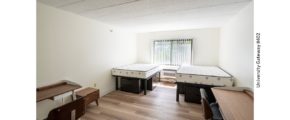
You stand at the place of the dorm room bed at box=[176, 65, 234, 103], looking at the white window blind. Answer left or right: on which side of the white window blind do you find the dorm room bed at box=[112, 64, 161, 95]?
left

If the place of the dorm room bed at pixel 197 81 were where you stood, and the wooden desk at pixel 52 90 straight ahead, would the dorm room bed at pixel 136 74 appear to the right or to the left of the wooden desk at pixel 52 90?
right

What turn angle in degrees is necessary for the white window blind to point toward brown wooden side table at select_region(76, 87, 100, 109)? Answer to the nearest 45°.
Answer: approximately 45° to its right

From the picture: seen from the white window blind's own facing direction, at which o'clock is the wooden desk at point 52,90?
The wooden desk is roughly at 1 o'clock from the white window blind.

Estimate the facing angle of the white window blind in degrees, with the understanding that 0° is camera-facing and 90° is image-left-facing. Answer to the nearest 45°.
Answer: approximately 0°

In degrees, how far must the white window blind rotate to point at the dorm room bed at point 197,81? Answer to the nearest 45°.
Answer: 0° — it already faces it
